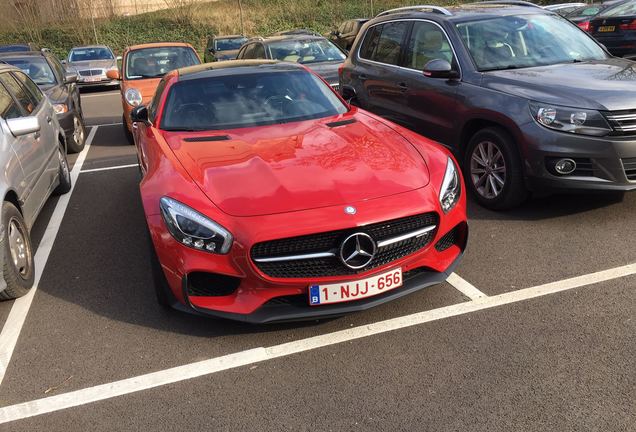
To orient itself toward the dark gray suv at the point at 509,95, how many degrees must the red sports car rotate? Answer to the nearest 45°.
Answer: approximately 90° to its left

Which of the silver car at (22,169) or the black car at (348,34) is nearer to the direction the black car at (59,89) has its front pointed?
the silver car

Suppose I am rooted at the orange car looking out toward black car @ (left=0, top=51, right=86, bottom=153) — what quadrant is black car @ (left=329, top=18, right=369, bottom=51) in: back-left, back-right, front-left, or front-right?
back-right

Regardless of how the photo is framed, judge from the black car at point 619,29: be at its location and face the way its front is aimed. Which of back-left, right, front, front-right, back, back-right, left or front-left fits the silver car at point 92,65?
back-left

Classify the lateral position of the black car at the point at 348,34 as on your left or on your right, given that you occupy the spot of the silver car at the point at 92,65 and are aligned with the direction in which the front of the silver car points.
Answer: on your left

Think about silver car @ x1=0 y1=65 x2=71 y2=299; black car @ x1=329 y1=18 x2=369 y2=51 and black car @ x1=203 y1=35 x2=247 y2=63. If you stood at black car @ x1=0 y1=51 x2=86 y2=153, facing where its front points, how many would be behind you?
2

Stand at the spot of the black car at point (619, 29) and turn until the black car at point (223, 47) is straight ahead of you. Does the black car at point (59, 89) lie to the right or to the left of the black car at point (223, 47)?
left

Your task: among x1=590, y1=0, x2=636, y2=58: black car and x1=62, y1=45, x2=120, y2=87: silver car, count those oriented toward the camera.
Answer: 1

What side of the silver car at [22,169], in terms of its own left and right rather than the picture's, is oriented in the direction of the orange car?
back

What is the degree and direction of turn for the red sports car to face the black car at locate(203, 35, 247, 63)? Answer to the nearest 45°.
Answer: approximately 135° to its left

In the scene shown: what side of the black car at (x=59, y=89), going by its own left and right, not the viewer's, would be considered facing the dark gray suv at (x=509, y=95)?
left

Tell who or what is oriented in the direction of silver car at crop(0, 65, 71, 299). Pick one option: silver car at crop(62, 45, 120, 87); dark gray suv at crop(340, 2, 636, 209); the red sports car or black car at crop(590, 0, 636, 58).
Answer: silver car at crop(62, 45, 120, 87)

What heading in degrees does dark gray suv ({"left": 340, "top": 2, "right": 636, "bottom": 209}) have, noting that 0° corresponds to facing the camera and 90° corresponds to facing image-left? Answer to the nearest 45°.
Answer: approximately 315°

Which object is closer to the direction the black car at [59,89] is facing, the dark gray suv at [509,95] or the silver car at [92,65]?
the dark gray suv

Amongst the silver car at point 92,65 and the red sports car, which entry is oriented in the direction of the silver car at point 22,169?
the silver car at point 92,65

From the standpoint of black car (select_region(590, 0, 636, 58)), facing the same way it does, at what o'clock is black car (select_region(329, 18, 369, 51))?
black car (select_region(329, 18, 369, 51)) is roughly at 9 o'clock from black car (select_region(590, 0, 636, 58)).

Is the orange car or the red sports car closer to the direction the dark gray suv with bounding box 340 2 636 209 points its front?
the red sports car
